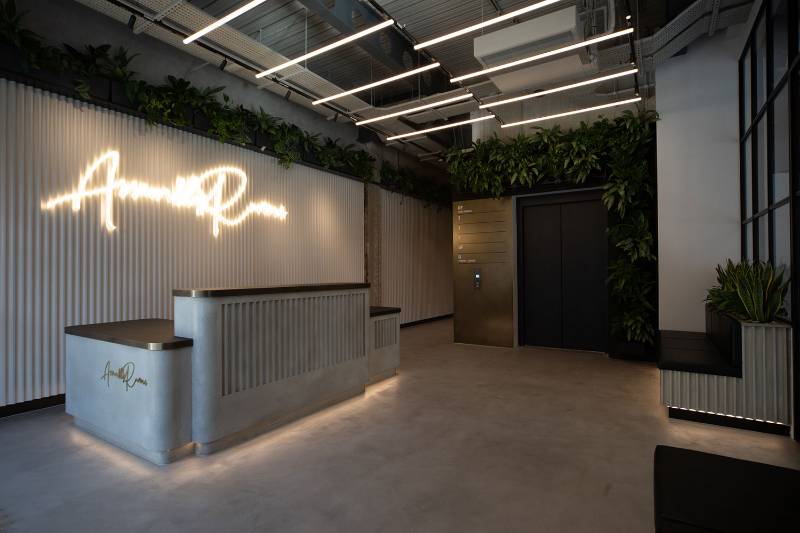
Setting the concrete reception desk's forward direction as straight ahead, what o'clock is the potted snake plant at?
The potted snake plant is roughly at 11 o'clock from the concrete reception desk.

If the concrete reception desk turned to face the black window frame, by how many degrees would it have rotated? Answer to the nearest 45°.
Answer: approximately 45° to its left

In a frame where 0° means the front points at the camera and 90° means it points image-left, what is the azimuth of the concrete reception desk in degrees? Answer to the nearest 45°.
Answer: approximately 315°

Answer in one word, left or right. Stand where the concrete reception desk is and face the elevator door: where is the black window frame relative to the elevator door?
right

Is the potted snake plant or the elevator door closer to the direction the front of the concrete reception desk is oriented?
the potted snake plant

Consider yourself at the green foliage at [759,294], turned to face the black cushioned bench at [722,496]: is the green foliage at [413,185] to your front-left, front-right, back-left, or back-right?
back-right

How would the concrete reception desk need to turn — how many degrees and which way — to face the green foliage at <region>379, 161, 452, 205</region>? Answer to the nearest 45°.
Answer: approximately 90° to its left

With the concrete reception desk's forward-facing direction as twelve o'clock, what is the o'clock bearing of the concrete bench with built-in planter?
The concrete bench with built-in planter is roughly at 11 o'clock from the concrete reception desk.

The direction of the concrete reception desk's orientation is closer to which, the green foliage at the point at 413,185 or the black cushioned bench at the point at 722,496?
the black cushioned bench

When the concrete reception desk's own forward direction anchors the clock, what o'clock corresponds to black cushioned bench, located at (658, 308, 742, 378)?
The black cushioned bench is roughly at 11 o'clock from the concrete reception desk.

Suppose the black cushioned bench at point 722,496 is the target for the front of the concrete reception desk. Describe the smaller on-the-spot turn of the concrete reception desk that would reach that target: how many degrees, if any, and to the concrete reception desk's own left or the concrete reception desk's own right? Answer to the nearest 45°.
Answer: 0° — it already faces it
